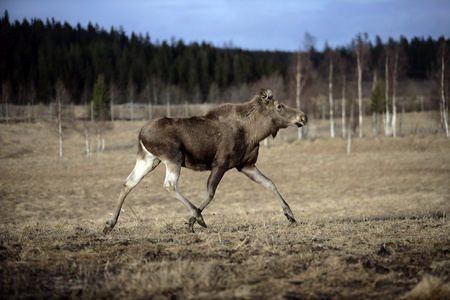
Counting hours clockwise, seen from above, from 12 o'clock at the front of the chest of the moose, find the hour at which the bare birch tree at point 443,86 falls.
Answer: The bare birch tree is roughly at 10 o'clock from the moose.

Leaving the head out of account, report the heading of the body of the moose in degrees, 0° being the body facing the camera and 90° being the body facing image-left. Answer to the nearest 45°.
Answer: approximately 270°
